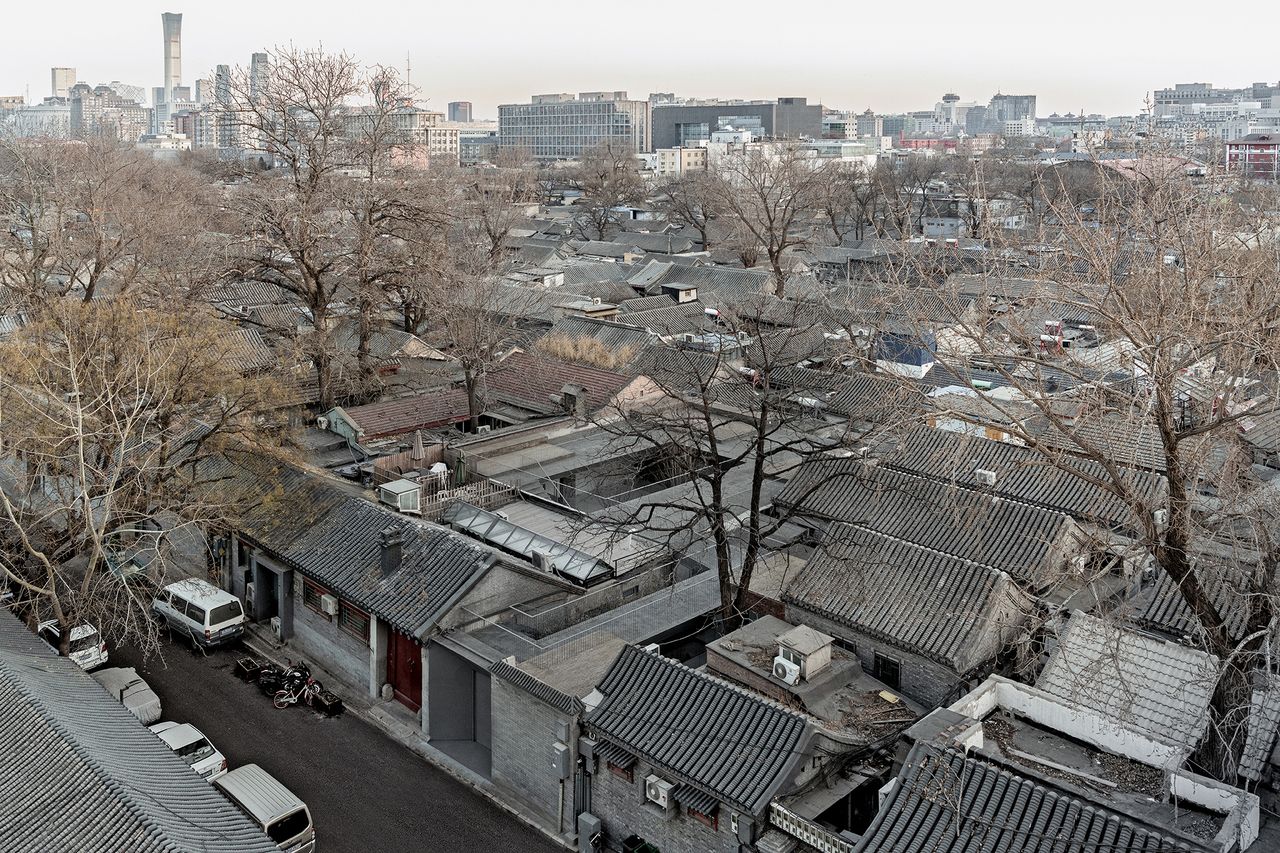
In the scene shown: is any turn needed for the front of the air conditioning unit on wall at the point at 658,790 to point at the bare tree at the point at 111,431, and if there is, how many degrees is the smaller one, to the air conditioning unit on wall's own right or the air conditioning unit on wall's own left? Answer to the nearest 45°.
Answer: approximately 90° to the air conditioning unit on wall's own right

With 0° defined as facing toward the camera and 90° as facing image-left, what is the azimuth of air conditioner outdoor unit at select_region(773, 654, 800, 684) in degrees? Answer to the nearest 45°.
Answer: approximately 45°

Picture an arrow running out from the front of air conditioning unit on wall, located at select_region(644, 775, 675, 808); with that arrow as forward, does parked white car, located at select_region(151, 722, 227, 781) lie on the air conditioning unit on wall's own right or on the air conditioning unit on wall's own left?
on the air conditioning unit on wall's own right

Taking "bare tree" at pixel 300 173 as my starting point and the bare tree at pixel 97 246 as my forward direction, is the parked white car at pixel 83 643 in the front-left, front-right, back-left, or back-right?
back-left

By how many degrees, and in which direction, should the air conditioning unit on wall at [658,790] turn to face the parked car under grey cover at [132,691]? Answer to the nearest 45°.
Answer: approximately 90° to its right

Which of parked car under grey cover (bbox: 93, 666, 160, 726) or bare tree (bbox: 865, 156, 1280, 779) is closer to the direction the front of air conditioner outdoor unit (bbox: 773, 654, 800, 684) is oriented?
the parked car under grey cover
